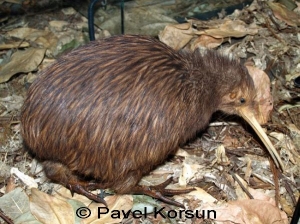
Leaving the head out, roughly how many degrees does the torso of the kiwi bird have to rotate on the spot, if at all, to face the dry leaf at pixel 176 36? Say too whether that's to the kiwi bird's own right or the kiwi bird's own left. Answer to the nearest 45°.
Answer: approximately 90° to the kiwi bird's own left

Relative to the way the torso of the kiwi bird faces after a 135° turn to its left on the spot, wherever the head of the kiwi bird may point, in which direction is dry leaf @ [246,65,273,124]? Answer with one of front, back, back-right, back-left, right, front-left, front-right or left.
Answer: right

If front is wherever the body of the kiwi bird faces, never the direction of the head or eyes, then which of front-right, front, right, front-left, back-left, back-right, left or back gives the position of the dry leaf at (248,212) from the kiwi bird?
front

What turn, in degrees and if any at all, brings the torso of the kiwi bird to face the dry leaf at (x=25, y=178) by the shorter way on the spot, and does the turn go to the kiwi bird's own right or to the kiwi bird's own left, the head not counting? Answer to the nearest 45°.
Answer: approximately 180°

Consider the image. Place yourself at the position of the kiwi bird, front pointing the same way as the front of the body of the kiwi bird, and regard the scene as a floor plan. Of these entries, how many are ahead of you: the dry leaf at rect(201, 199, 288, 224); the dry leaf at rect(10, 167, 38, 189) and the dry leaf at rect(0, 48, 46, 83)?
1

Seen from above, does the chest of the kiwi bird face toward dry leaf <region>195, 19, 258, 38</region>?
no

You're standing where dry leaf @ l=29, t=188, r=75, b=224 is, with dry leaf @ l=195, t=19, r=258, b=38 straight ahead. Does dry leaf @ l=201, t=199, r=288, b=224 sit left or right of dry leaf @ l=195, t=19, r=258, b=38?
right

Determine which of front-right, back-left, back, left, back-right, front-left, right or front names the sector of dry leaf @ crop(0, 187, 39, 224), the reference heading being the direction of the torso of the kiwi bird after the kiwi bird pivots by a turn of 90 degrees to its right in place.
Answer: right

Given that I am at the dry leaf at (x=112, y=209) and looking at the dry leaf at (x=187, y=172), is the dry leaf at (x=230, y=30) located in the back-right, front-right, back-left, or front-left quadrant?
front-left

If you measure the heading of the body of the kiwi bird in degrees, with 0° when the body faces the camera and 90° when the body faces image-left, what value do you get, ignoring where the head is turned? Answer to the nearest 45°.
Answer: approximately 270°

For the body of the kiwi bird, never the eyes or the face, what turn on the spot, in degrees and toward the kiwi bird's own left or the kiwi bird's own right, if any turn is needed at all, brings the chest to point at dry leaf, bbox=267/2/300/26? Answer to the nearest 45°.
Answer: approximately 45° to the kiwi bird's own left

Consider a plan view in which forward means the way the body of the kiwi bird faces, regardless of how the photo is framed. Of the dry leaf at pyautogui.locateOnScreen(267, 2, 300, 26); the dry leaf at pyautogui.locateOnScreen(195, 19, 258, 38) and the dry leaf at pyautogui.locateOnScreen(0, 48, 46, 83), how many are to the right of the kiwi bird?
0

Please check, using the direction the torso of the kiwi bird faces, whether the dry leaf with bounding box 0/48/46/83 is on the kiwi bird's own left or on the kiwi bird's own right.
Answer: on the kiwi bird's own left

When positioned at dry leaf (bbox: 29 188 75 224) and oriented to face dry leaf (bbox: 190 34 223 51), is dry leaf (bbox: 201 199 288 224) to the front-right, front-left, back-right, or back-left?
front-right
